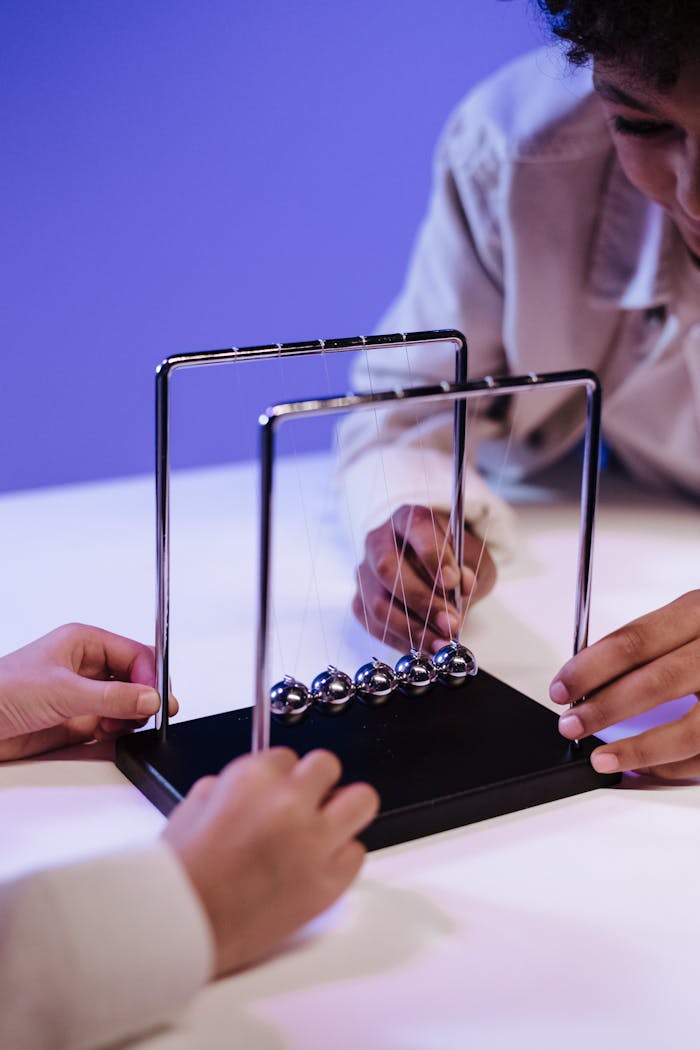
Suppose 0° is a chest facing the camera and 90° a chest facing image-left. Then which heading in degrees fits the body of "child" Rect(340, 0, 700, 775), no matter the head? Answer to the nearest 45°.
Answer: approximately 0°
